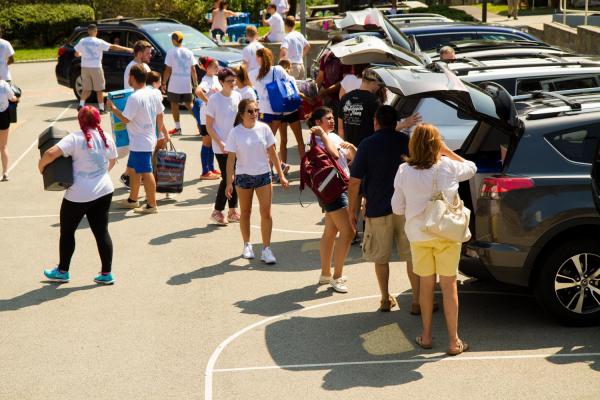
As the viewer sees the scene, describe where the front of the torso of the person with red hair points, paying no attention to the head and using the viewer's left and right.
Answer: facing away from the viewer and to the left of the viewer

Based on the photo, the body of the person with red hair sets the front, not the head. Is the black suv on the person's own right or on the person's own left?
on the person's own right

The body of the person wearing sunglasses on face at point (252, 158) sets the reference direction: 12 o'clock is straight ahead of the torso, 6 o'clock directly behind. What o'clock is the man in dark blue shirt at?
The man in dark blue shirt is roughly at 11 o'clock from the person wearing sunglasses on face.

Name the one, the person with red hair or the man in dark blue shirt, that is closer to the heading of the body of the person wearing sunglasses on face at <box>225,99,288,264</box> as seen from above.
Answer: the man in dark blue shirt

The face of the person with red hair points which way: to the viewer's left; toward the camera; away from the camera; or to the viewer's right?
away from the camera

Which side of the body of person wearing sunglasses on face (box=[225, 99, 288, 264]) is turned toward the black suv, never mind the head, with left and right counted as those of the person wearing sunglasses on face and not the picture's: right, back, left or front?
back

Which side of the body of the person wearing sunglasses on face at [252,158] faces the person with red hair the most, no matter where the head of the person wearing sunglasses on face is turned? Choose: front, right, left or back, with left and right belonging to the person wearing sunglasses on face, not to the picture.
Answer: right

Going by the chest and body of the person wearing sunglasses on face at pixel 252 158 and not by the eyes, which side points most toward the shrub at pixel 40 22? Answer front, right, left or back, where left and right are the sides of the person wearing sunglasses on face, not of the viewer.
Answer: back
